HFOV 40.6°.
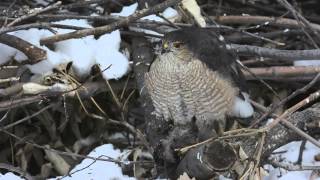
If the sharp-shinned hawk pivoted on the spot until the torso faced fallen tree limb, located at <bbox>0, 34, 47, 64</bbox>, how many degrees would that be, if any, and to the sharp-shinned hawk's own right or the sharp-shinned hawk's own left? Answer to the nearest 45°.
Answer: approximately 45° to the sharp-shinned hawk's own right

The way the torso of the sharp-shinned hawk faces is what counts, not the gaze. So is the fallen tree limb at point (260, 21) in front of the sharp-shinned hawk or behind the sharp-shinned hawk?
behind

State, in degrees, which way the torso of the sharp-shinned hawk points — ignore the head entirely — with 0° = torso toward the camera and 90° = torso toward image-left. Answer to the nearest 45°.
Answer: approximately 45°
